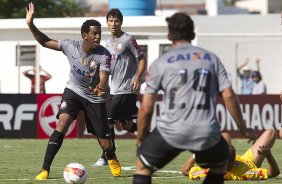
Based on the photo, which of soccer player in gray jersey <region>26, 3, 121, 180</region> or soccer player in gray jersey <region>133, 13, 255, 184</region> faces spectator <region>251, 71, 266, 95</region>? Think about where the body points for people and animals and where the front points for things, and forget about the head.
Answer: soccer player in gray jersey <region>133, 13, 255, 184</region>

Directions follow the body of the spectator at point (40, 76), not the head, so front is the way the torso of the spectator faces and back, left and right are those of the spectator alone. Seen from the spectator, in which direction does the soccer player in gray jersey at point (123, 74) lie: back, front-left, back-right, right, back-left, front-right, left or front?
front

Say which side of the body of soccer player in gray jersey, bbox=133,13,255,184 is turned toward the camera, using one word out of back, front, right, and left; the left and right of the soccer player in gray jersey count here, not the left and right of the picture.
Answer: back

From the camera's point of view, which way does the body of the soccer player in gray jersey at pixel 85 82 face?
toward the camera

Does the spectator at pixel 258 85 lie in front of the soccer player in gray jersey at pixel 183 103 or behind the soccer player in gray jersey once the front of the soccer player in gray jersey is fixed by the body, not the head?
in front

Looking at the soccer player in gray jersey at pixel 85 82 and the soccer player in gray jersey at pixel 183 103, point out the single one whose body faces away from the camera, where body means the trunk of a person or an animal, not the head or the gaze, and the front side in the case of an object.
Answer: the soccer player in gray jersey at pixel 183 103

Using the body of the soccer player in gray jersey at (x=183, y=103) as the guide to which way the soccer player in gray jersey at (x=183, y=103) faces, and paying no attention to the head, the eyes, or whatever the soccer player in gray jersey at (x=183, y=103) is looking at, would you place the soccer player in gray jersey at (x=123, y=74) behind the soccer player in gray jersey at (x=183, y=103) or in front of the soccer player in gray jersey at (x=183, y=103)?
in front

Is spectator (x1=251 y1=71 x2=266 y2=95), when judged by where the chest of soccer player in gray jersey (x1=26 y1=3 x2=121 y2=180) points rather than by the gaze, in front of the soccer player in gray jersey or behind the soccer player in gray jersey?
behind

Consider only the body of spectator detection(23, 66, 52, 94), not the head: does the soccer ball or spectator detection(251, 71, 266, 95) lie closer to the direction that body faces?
the soccer ball

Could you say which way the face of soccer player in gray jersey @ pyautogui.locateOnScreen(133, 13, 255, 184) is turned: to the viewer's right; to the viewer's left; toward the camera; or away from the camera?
away from the camera

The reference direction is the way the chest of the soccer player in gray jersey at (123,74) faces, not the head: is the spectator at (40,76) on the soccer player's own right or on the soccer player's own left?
on the soccer player's own right

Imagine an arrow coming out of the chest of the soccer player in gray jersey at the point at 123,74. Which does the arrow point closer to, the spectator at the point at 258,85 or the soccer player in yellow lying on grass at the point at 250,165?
the soccer player in yellow lying on grass

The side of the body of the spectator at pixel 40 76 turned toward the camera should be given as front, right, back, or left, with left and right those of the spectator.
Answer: front

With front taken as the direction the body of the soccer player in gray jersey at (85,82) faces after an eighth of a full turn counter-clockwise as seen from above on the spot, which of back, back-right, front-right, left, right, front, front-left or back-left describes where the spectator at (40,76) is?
back-left

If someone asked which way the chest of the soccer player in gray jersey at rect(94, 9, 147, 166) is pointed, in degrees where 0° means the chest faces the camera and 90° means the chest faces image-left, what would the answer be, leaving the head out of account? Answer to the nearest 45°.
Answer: approximately 45°
